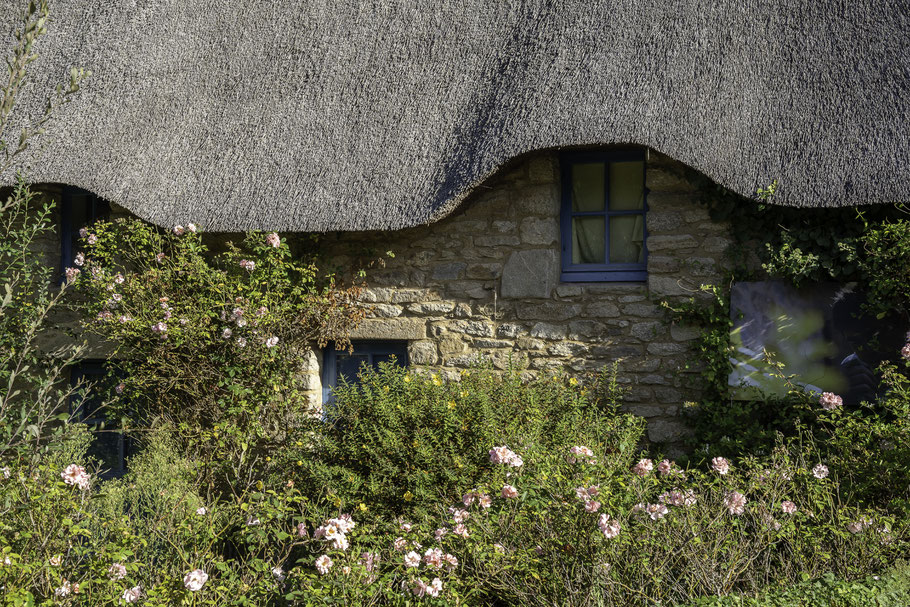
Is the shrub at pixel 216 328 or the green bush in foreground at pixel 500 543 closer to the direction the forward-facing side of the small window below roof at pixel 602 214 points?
the green bush in foreground

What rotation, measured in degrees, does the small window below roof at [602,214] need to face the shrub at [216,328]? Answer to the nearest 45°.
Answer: approximately 90° to its right

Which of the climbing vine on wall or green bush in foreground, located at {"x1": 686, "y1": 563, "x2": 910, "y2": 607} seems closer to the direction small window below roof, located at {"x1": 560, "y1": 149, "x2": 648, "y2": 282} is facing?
the green bush in foreground

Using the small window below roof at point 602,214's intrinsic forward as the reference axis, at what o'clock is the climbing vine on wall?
The climbing vine on wall is roughly at 10 o'clock from the small window below roof.

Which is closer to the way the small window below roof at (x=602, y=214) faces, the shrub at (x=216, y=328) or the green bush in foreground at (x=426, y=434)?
the green bush in foreground

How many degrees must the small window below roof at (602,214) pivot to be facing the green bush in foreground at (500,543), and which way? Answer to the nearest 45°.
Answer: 0° — it already faces it

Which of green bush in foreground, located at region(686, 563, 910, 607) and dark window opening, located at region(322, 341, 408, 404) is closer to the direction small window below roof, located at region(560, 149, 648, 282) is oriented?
the green bush in foreground

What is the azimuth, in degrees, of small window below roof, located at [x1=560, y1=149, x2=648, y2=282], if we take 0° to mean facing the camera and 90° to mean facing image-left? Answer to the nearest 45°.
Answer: approximately 0°

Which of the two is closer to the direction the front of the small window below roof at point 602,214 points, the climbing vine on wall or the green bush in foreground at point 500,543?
the green bush in foreground

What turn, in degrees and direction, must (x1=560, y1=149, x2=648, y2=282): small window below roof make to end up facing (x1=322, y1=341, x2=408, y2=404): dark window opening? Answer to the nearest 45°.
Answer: approximately 90° to its right
